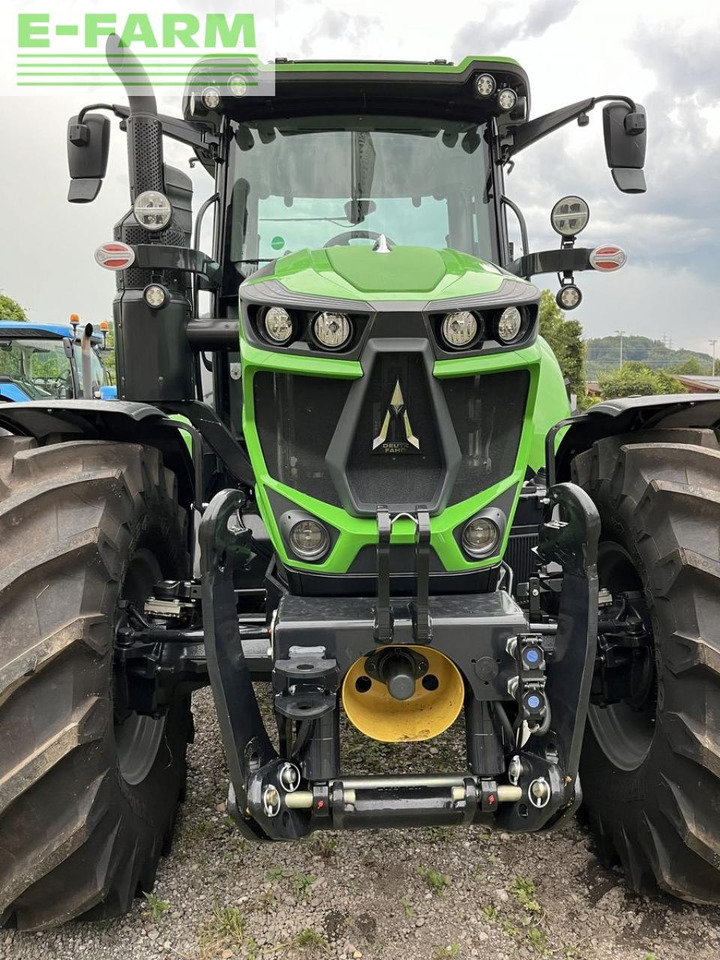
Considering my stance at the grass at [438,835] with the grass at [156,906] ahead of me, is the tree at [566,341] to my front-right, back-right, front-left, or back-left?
back-right

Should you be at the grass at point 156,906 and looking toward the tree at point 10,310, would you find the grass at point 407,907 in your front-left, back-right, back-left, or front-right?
back-right

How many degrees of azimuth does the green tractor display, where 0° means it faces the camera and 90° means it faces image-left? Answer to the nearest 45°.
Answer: approximately 0°

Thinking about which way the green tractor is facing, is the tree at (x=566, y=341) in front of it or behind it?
behind
